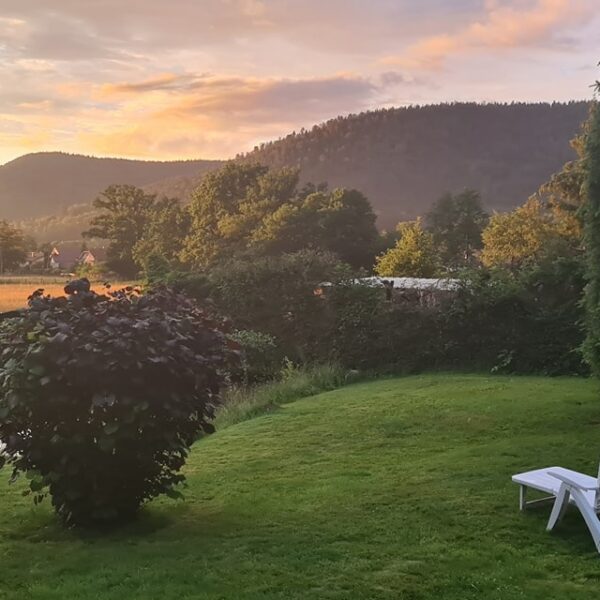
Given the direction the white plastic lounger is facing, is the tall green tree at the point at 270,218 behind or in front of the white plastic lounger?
in front

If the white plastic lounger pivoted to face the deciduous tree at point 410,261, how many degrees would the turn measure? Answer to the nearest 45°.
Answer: approximately 45° to its right

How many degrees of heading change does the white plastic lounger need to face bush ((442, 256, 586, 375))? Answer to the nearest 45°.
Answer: approximately 45° to its right

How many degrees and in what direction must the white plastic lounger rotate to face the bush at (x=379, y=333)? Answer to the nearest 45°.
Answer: approximately 45° to its right

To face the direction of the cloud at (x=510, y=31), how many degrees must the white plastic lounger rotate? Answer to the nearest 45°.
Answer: approximately 45° to its right

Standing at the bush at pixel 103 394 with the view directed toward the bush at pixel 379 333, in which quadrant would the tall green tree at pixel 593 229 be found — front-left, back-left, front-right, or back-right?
front-right

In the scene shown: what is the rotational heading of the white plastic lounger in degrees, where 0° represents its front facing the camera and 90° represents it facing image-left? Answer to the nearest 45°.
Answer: approximately 135°

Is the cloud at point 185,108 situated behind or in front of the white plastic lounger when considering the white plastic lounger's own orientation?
in front
